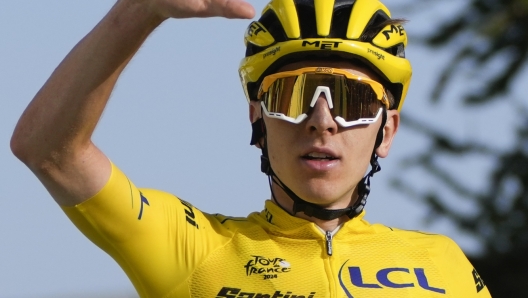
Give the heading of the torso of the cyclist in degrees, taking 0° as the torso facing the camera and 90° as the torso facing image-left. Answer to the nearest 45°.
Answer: approximately 0°
